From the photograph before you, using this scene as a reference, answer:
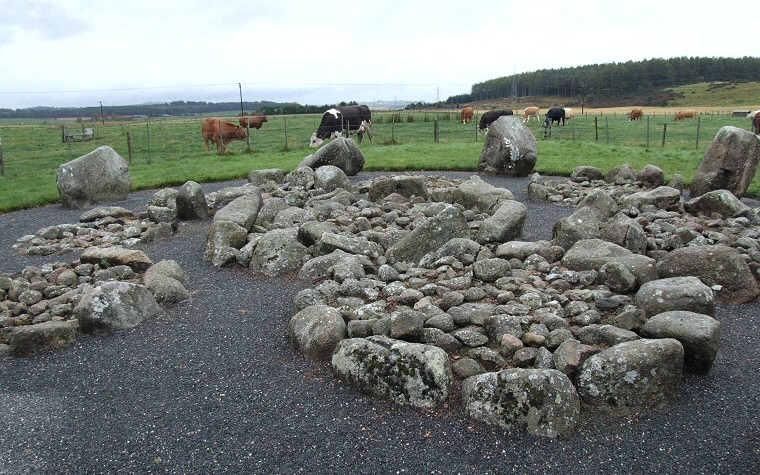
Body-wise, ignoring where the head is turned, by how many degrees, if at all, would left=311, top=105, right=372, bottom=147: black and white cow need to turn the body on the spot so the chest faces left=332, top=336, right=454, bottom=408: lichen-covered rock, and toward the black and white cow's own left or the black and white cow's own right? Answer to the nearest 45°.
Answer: approximately 90° to the black and white cow's own left

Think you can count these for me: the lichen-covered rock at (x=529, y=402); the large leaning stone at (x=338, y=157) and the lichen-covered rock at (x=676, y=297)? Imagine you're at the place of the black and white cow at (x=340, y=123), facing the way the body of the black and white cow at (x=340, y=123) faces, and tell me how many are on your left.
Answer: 3

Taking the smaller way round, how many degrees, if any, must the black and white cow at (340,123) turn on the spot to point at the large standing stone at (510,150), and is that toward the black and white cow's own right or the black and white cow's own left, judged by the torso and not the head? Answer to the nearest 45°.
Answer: approximately 90° to the black and white cow's own left

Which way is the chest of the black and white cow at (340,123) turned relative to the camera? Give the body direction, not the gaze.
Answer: to the viewer's left

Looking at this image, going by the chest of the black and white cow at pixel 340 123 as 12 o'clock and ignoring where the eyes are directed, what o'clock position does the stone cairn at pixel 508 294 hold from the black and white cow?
The stone cairn is roughly at 9 o'clock from the black and white cow.

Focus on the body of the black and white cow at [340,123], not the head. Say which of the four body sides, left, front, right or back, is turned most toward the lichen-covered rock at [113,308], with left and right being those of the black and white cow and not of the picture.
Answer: left

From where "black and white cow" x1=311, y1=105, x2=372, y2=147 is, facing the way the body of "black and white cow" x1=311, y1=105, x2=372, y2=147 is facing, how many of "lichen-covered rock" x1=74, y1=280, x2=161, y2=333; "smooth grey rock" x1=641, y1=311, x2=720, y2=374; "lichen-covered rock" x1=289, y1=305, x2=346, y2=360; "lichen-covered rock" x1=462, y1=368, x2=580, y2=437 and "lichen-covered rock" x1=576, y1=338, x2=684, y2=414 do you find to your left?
5

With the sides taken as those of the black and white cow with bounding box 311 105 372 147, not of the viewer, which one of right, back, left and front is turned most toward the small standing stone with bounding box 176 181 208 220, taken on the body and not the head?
left

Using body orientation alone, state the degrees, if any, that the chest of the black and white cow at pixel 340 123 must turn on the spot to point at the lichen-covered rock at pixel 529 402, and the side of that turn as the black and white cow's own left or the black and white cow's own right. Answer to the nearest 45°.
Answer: approximately 90° to the black and white cow's own left

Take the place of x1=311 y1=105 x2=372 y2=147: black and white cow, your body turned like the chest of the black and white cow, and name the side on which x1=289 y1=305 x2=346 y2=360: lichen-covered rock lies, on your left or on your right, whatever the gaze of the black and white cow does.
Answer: on your left

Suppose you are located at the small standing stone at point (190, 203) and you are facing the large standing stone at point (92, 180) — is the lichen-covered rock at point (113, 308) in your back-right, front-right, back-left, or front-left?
back-left

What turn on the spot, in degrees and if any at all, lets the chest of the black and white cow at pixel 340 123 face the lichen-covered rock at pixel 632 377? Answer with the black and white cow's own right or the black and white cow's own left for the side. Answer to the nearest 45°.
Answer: approximately 90° to the black and white cow's own left
